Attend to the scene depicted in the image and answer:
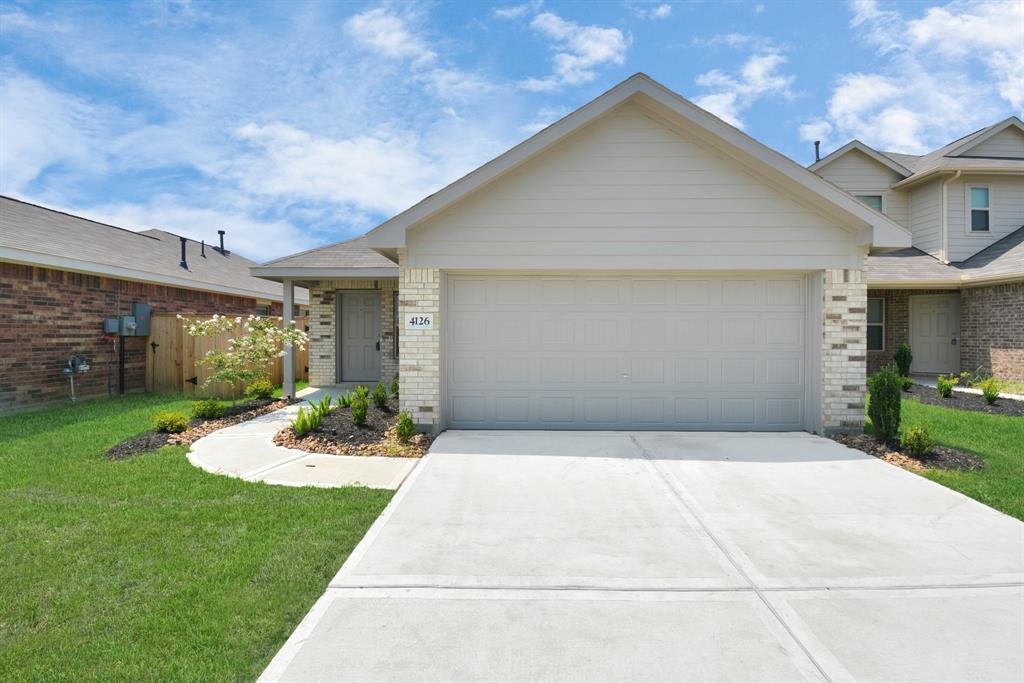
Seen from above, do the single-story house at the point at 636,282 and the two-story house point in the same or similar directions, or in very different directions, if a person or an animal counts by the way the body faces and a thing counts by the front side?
same or similar directions

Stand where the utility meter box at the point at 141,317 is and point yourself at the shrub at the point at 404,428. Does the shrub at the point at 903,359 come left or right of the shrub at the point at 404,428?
left

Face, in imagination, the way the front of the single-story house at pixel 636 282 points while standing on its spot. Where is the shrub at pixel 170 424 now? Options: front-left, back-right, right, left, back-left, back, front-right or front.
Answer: right

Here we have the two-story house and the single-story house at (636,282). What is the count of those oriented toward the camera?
2

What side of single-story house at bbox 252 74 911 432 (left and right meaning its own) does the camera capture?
front

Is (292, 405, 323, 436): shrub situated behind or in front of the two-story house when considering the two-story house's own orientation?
in front

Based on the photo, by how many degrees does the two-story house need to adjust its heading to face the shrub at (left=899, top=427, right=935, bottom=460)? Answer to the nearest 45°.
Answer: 0° — it already faces it

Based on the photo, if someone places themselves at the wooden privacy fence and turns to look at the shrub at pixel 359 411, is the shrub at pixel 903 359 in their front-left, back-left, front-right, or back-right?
front-left

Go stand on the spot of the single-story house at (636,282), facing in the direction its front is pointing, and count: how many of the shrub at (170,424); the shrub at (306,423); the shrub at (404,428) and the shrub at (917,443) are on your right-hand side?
3

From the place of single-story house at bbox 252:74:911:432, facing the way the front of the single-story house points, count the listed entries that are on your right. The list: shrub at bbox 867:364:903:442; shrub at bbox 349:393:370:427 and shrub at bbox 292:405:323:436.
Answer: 2

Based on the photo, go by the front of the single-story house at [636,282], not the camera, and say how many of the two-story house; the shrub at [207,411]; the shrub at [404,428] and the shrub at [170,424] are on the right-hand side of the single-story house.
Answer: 3

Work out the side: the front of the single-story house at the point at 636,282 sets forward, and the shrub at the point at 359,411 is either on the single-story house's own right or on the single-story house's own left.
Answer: on the single-story house's own right

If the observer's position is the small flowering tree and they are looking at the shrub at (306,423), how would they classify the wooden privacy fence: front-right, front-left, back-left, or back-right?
back-right

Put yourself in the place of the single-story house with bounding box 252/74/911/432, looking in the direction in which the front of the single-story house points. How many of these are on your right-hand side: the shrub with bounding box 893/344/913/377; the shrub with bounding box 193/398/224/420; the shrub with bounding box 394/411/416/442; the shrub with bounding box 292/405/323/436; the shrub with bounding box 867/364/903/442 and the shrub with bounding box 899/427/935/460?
3

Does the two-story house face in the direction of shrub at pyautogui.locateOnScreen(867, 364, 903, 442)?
yes

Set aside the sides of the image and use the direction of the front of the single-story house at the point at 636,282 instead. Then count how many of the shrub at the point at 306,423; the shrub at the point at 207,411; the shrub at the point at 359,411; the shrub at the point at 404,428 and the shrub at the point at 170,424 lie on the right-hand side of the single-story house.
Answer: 5

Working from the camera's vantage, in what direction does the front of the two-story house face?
facing the viewer

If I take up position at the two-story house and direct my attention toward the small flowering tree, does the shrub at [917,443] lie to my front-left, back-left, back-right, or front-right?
front-left
